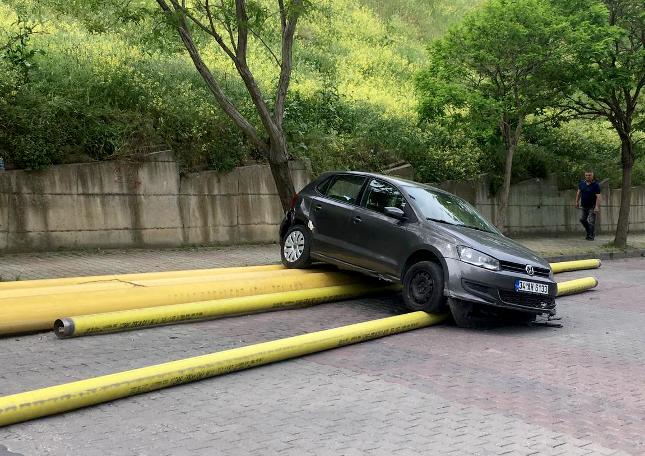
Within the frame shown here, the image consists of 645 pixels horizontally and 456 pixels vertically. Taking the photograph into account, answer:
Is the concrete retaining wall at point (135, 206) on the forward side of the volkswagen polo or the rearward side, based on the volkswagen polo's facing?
on the rearward side

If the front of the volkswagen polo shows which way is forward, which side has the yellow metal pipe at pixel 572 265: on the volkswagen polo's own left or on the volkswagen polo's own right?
on the volkswagen polo's own left

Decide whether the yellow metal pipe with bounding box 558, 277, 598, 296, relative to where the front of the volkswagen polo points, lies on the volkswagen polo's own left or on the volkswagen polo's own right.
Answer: on the volkswagen polo's own left

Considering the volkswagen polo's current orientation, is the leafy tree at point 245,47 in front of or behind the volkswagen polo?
behind

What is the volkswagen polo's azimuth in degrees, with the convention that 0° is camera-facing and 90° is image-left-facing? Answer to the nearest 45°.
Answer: approximately 315°

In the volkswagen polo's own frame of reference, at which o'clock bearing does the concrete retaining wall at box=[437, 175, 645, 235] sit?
The concrete retaining wall is roughly at 8 o'clock from the volkswagen polo.

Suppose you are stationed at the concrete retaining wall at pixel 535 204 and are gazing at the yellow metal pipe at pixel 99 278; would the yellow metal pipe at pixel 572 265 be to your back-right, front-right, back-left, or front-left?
front-left

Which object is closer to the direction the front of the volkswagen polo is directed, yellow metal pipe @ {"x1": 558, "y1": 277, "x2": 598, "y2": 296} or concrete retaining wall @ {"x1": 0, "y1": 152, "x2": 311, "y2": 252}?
the yellow metal pipe

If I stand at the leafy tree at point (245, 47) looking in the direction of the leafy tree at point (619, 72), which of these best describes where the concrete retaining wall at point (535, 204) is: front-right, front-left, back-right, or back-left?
front-left
